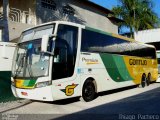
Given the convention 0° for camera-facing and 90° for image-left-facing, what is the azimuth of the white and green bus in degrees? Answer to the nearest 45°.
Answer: approximately 45°

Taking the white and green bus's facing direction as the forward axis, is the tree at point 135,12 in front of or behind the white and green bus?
behind
